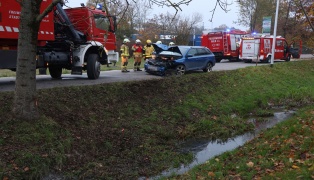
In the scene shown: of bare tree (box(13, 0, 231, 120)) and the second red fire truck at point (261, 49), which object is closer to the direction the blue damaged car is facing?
the bare tree

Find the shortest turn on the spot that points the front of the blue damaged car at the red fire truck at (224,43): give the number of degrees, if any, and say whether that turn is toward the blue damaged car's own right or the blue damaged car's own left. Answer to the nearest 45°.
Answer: approximately 135° to the blue damaged car's own right

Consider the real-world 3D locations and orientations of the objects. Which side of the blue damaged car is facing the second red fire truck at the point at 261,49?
back

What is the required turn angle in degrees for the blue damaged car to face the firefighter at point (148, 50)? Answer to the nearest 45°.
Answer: approximately 90° to its right

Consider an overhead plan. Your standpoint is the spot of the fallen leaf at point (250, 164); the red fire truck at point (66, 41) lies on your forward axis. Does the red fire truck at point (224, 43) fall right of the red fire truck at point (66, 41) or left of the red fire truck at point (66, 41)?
right

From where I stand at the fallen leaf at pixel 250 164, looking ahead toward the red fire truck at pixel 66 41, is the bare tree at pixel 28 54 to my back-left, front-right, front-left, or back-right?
front-left

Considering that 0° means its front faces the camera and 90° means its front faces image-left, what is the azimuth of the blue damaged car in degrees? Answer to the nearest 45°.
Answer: approximately 45°

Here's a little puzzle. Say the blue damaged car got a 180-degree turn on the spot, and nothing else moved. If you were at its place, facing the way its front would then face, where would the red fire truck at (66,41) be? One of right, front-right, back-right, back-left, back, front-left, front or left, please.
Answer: back

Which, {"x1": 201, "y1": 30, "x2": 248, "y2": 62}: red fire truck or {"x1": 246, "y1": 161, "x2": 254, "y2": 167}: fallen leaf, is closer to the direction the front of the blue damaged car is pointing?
the fallen leaf

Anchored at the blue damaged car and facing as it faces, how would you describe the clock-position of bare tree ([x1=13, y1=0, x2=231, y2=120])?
The bare tree is roughly at 11 o'clock from the blue damaged car.
